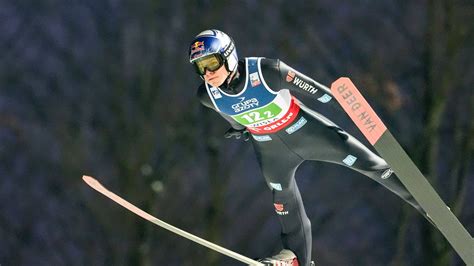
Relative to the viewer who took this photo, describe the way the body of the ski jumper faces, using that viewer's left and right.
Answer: facing the viewer and to the left of the viewer
